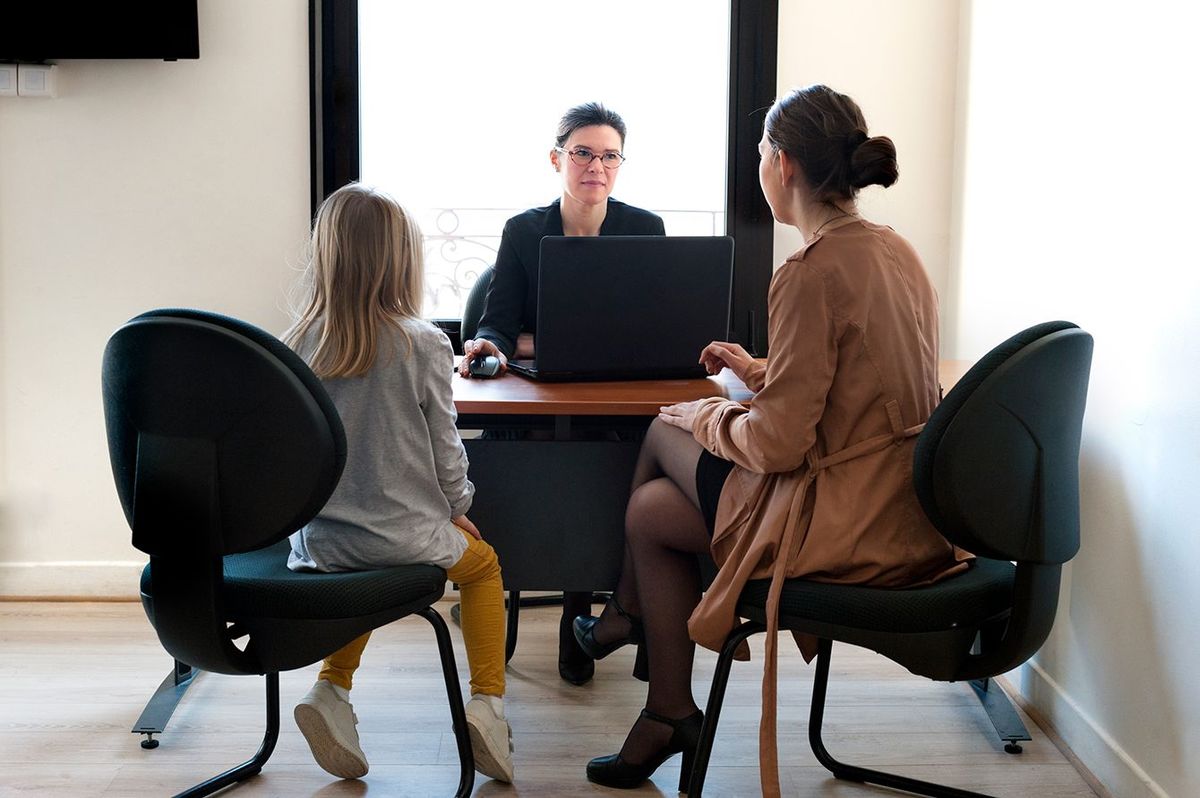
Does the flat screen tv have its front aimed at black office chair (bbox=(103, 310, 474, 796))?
yes

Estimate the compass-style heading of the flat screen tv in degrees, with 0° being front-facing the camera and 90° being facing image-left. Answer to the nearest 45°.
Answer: approximately 0°

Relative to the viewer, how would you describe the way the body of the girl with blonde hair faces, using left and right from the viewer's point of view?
facing away from the viewer and to the right of the viewer

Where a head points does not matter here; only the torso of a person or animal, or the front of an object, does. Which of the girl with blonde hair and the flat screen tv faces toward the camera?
the flat screen tv

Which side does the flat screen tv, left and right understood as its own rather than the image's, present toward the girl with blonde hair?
front

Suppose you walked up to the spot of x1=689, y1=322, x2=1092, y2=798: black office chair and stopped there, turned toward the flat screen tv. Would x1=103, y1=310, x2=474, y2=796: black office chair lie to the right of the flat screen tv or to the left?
left

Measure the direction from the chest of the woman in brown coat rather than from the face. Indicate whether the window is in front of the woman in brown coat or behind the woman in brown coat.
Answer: in front

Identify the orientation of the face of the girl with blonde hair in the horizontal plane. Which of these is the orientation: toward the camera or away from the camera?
away from the camera

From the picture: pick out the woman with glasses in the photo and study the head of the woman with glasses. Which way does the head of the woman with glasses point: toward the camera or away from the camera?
toward the camera

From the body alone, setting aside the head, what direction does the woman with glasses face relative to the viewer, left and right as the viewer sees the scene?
facing the viewer

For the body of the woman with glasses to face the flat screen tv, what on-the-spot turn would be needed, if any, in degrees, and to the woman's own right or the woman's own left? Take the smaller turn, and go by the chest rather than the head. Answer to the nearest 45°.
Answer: approximately 90° to the woman's own right

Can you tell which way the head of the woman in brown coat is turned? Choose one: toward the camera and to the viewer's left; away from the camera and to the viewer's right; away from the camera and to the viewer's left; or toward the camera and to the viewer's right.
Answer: away from the camera and to the viewer's left

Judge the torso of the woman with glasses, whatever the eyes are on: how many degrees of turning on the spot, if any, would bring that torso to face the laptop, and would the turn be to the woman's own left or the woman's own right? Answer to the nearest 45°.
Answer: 0° — they already face it

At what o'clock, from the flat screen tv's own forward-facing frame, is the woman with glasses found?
The woman with glasses is roughly at 10 o'clock from the flat screen tv.

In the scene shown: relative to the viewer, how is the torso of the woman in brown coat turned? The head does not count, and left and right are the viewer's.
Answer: facing away from the viewer and to the left of the viewer

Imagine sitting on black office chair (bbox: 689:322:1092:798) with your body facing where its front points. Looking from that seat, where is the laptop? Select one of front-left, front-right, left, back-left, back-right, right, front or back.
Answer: front
